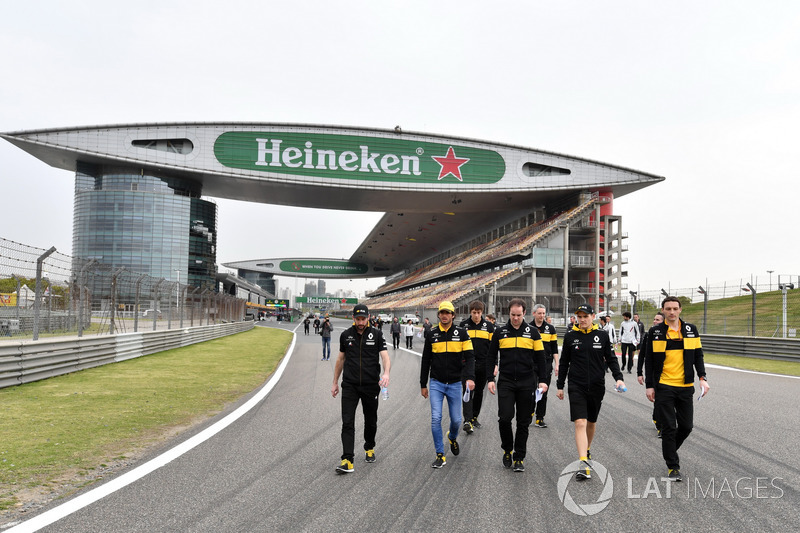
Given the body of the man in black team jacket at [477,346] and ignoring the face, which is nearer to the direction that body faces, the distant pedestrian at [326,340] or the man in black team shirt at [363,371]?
the man in black team shirt

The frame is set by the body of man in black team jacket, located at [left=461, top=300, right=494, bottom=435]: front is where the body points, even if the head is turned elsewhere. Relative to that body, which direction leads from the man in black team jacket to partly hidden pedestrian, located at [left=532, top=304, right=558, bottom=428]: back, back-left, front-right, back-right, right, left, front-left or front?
left

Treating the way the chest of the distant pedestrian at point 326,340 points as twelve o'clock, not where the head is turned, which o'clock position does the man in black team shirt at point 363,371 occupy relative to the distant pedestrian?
The man in black team shirt is roughly at 12 o'clock from the distant pedestrian.

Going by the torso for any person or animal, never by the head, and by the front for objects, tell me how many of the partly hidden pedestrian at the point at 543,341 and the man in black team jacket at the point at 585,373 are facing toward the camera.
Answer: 2

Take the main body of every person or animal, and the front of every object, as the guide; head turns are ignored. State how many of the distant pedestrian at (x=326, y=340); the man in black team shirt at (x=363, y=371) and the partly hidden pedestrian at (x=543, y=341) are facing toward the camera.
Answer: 3

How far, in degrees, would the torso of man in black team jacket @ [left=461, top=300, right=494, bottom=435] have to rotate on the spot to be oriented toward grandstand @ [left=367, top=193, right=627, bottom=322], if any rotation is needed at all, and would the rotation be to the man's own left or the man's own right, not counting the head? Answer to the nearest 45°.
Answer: approximately 180°

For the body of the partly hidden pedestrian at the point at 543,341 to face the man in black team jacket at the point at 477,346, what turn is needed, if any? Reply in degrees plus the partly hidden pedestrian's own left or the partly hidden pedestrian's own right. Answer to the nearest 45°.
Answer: approximately 90° to the partly hidden pedestrian's own right

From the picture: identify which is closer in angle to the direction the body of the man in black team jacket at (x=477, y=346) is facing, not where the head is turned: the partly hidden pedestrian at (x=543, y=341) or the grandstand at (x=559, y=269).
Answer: the partly hidden pedestrian

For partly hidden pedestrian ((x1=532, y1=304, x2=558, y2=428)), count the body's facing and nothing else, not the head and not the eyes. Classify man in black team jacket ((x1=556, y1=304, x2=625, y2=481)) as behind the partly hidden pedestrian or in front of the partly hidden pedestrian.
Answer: in front

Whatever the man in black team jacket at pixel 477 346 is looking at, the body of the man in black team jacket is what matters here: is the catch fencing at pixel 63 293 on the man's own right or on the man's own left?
on the man's own right

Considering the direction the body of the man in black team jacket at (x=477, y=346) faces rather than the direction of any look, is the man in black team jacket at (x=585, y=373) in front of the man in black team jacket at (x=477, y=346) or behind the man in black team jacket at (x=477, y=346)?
in front

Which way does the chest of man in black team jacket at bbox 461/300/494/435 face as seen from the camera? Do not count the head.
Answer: toward the camera

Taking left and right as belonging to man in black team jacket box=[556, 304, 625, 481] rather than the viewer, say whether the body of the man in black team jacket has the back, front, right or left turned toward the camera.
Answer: front
